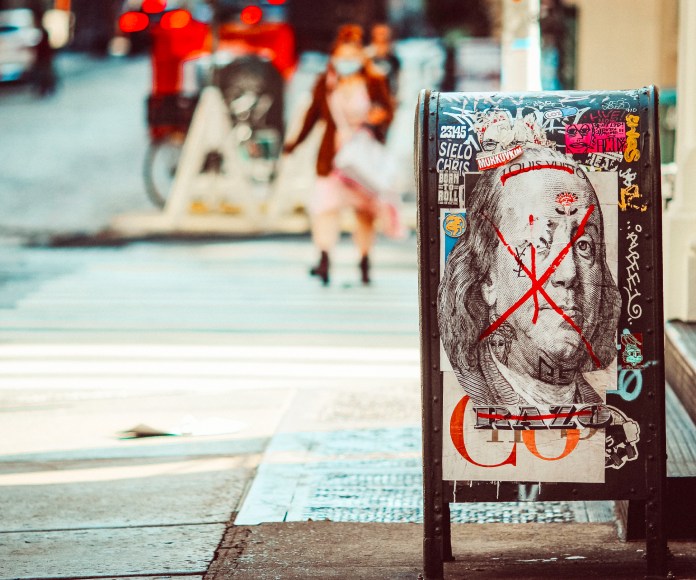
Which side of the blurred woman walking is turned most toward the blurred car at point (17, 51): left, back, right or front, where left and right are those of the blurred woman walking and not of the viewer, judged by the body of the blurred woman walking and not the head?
back

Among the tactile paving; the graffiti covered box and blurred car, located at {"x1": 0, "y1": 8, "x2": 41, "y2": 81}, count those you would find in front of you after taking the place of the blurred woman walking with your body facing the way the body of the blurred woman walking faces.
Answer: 2

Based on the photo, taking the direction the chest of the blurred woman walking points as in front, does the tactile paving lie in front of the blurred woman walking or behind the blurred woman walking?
in front

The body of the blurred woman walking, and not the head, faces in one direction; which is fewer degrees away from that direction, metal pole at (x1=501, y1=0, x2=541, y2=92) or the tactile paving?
the tactile paving

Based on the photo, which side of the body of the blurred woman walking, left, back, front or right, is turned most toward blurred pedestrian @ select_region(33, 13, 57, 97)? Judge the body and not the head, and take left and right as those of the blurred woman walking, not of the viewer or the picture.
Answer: back

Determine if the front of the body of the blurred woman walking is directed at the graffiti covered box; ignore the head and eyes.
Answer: yes

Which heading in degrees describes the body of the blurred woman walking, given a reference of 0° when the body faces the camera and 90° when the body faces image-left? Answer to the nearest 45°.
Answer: approximately 0°

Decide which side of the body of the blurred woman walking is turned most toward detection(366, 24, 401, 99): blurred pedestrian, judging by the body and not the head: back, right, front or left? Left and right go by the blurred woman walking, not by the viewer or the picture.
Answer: back

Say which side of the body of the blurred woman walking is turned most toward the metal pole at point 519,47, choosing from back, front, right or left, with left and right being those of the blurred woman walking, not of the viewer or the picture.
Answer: left

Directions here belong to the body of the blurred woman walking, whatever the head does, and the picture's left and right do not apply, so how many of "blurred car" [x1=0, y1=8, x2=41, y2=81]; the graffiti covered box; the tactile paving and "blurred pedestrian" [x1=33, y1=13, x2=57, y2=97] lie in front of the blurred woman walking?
2
